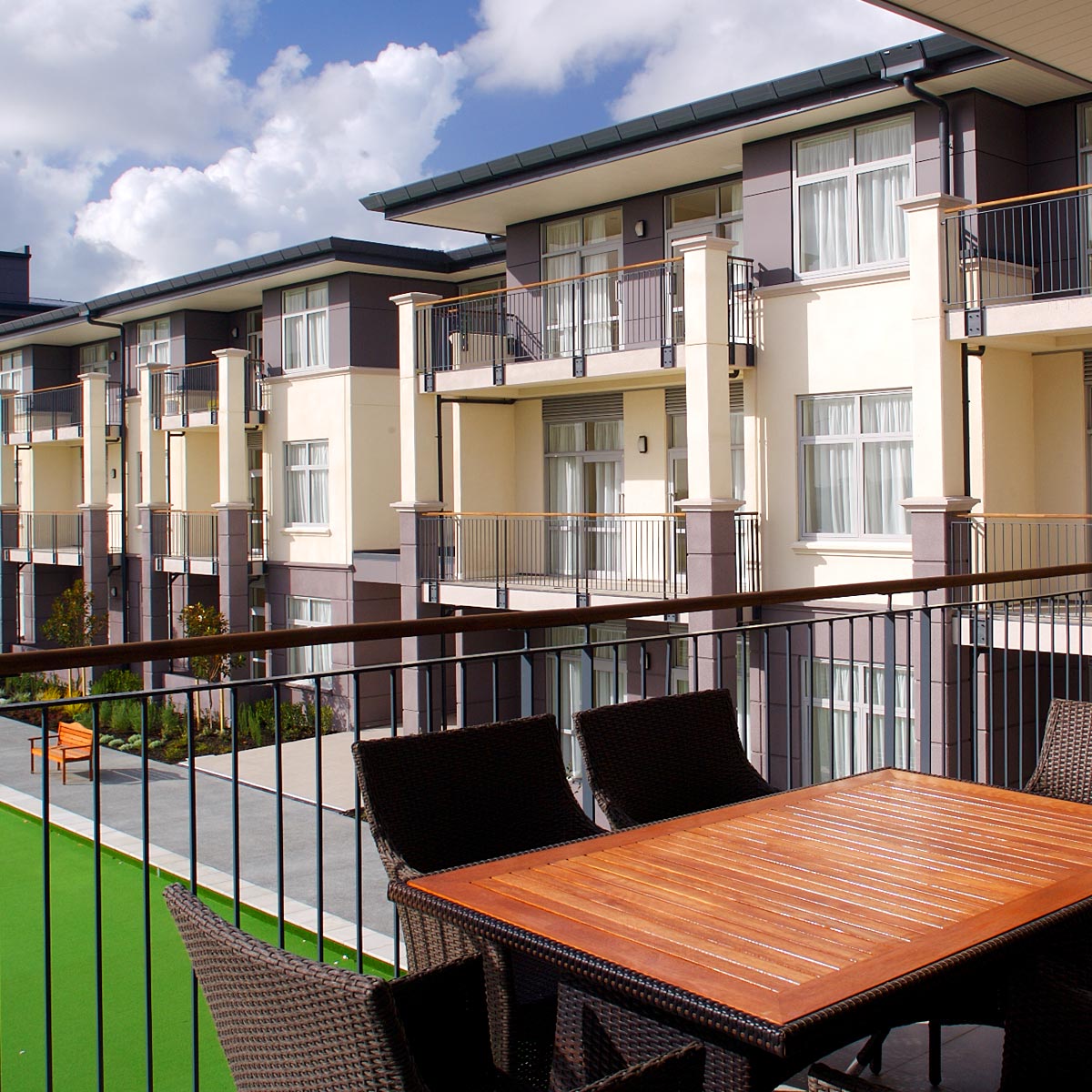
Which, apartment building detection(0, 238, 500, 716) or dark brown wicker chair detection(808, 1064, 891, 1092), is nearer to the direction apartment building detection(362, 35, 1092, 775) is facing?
the dark brown wicker chair

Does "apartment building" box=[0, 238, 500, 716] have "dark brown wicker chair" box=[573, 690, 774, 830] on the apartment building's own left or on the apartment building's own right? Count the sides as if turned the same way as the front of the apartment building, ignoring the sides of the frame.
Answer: on the apartment building's own left

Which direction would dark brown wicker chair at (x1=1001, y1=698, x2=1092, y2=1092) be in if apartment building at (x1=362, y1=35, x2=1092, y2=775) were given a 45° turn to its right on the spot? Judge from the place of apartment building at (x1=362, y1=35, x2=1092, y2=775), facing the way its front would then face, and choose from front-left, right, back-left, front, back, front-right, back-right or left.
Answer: left

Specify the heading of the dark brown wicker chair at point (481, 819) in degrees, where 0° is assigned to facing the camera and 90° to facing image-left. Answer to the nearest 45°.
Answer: approximately 315°

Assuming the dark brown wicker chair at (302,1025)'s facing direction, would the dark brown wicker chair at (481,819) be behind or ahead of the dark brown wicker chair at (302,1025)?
ahead

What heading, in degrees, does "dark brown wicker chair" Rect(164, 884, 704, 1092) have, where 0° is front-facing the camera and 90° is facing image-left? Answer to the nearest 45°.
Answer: approximately 225°

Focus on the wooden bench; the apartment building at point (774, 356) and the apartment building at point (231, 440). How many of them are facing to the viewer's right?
0

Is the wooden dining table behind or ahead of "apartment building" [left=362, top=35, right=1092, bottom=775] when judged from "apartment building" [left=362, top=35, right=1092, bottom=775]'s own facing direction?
ahead

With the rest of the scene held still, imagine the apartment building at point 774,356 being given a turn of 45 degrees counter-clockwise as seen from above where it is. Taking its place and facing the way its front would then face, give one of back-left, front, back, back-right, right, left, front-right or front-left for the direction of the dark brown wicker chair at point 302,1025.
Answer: front

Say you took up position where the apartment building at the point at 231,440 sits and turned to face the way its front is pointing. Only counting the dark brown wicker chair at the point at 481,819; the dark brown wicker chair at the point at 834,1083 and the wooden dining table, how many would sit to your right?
0

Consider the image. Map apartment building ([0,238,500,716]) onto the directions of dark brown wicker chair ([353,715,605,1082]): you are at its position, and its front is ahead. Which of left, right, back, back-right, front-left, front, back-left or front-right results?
back-left

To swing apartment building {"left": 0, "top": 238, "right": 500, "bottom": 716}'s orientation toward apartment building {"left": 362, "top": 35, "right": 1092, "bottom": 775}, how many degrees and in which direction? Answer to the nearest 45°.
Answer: approximately 90° to its left

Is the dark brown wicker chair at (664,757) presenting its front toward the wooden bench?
no

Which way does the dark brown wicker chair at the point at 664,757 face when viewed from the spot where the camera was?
facing the viewer and to the right of the viewer

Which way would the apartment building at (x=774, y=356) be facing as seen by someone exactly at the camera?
facing the viewer and to the left of the viewer

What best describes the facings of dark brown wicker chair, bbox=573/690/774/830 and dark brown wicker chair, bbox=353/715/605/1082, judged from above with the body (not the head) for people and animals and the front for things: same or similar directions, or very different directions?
same or similar directions
